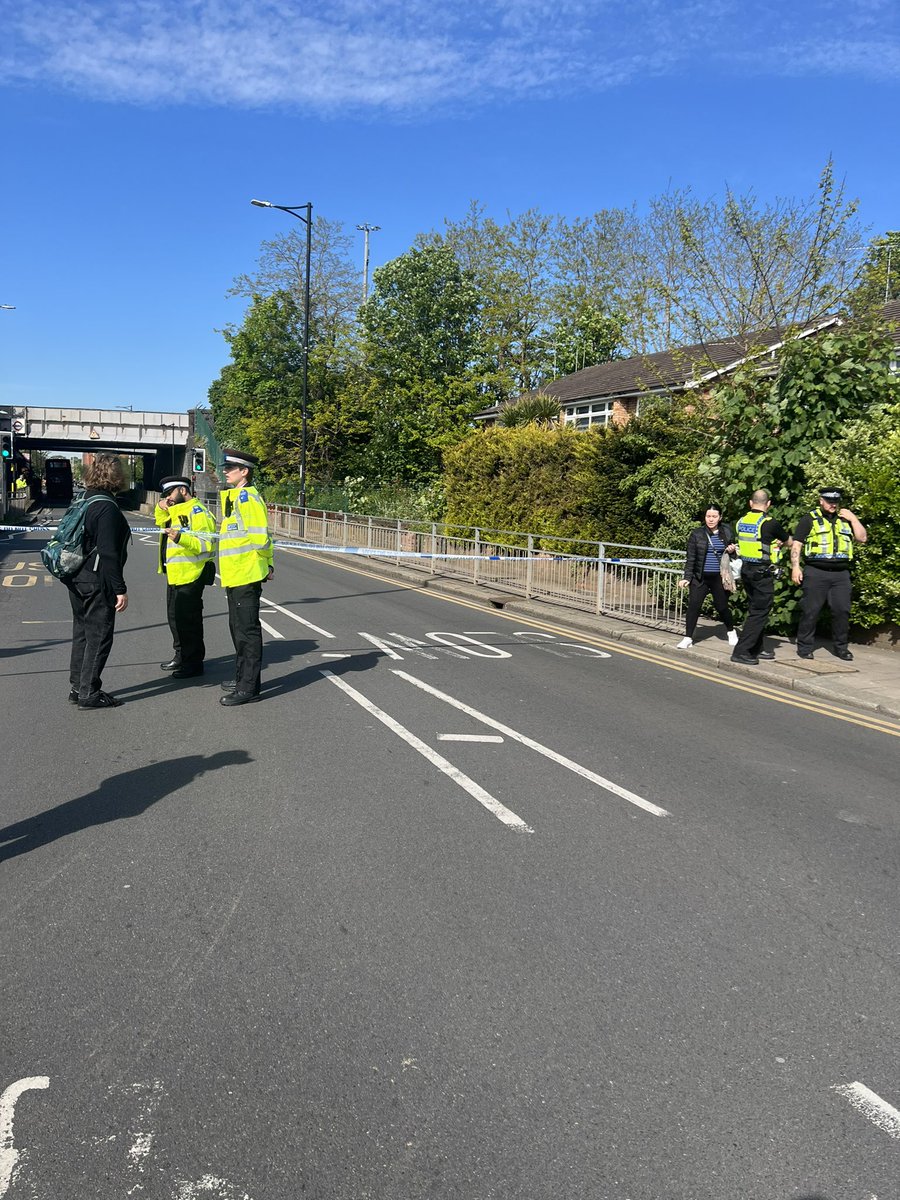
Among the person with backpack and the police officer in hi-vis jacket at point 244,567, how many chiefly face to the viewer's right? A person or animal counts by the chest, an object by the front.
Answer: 1

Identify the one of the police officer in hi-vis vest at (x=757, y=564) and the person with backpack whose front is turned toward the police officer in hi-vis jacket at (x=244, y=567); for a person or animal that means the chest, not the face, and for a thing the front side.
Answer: the person with backpack

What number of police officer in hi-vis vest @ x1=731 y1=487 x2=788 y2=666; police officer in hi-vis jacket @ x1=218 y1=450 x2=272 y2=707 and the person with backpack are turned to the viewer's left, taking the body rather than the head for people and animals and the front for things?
1

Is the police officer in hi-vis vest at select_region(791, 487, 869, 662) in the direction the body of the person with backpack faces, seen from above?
yes

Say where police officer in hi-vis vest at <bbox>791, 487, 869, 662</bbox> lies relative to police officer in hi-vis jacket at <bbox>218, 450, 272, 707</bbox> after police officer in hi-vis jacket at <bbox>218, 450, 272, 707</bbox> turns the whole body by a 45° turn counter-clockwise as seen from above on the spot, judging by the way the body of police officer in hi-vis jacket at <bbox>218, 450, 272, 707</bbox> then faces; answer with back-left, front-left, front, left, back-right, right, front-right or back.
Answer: back-left

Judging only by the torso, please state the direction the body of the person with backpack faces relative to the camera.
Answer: to the viewer's right

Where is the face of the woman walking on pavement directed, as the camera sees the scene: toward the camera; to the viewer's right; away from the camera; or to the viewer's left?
toward the camera

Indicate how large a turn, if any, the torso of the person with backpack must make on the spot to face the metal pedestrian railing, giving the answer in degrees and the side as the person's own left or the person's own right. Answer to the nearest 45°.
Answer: approximately 45° to the person's own left
